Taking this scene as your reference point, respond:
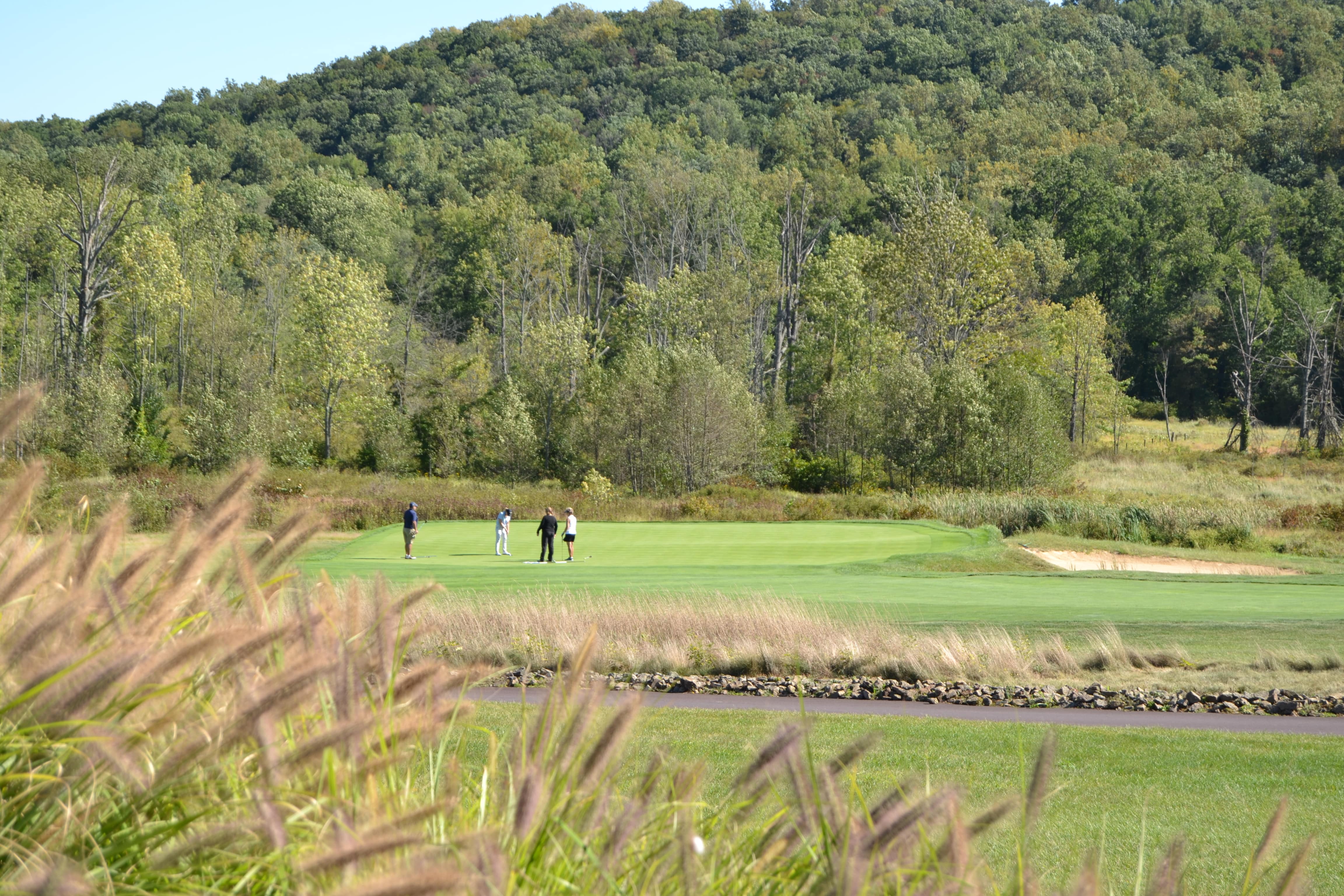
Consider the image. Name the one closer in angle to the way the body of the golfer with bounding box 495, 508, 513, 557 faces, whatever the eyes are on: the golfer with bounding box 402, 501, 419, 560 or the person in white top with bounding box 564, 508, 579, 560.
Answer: the person in white top

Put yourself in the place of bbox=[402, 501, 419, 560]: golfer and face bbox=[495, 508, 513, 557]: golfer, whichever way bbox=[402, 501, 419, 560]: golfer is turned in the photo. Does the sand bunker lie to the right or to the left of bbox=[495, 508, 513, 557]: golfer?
right

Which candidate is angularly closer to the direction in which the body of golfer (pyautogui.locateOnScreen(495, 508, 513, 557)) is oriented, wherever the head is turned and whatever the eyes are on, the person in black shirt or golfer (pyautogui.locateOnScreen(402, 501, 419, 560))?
the person in black shirt

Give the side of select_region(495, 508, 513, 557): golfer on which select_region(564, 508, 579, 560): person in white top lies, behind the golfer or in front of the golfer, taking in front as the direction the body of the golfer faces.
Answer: in front

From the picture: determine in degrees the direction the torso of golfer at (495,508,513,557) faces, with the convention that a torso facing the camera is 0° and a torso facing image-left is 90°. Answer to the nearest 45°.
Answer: approximately 315°

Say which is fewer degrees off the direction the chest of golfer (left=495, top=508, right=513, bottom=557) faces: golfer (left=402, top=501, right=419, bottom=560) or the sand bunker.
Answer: the sand bunker

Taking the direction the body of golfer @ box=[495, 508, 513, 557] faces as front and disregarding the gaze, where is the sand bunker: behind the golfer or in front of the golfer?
in front

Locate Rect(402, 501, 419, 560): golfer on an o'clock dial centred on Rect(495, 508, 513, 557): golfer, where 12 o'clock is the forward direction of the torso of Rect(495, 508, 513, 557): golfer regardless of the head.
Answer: Rect(402, 501, 419, 560): golfer is roughly at 3 o'clock from Rect(495, 508, 513, 557): golfer.

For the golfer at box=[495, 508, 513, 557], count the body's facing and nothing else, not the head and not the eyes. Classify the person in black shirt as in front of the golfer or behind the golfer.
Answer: in front
